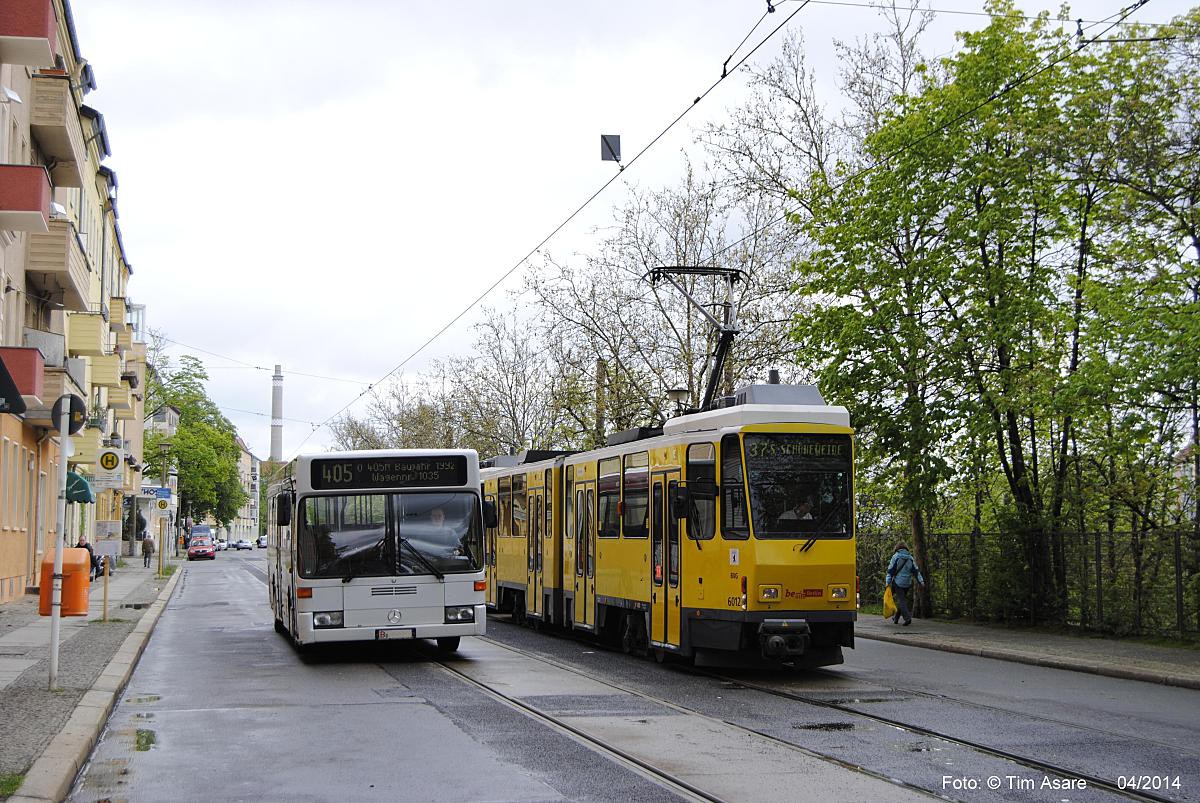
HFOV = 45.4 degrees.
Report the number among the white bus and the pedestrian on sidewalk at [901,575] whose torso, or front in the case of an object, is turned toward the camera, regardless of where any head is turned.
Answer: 1

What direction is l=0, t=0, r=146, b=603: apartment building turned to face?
to the viewer's right

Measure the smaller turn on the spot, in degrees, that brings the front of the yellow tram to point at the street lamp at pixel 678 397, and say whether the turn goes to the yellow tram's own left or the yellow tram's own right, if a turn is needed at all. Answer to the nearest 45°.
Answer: approximately 135° to the yellow tram's own left

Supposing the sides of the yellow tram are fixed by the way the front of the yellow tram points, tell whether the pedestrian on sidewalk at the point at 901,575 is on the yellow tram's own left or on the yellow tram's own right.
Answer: on the yellow tram's own left

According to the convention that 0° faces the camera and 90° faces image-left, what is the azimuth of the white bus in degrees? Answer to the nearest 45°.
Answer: approximately 0°
